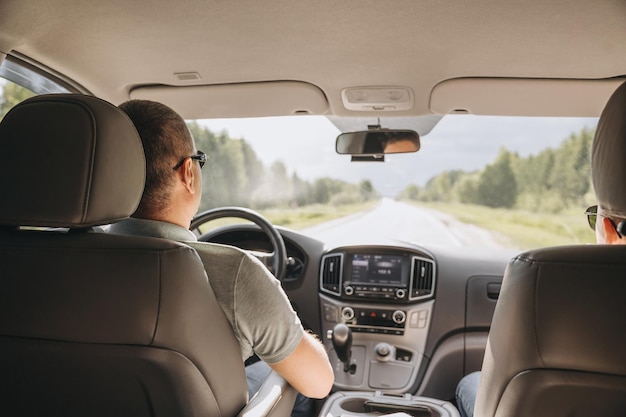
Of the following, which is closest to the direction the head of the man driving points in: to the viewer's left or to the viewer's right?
to the viewer's right

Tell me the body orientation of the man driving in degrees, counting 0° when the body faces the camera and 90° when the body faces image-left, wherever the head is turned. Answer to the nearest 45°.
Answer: approximately 225°
